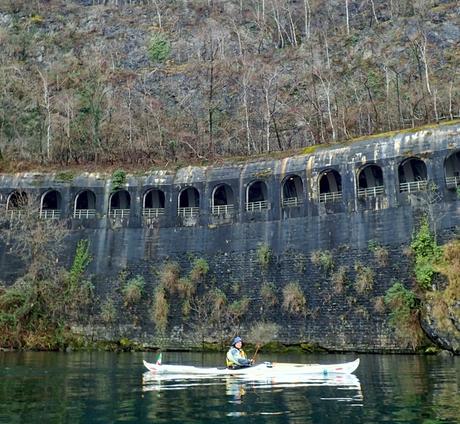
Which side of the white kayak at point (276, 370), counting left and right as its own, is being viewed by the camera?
right

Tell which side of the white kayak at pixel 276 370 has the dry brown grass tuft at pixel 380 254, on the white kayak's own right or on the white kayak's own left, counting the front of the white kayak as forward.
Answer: on the white kayak's own left

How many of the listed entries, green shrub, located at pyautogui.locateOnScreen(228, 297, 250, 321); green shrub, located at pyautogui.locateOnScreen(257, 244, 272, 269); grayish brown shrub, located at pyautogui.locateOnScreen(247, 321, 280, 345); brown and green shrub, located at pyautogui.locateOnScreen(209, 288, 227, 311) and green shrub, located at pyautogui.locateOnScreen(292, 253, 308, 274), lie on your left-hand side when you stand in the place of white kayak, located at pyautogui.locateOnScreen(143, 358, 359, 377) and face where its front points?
5

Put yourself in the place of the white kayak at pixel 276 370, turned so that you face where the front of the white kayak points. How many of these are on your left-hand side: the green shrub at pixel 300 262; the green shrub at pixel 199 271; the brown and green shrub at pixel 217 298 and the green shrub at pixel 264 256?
4

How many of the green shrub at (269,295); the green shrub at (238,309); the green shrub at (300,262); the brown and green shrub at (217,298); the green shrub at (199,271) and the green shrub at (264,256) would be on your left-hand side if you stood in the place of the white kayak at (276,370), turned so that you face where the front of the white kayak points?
6

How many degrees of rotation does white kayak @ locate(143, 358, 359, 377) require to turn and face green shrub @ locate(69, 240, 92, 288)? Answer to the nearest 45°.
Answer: approximately 135° to its left

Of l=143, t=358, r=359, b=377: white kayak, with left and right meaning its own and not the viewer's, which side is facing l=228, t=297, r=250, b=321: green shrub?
left

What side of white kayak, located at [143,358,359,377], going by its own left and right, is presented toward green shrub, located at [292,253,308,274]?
left

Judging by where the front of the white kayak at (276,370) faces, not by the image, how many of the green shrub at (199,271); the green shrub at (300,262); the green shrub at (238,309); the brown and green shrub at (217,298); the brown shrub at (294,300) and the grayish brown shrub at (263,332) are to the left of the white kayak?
6

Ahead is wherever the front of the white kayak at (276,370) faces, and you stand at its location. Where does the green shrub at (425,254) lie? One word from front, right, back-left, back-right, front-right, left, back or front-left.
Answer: front-left

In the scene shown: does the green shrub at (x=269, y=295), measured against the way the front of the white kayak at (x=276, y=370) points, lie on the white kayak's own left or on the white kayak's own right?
on the white kayak's own left

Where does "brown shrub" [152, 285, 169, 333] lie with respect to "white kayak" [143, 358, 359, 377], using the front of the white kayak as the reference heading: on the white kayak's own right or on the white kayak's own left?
on the white kayak's own left

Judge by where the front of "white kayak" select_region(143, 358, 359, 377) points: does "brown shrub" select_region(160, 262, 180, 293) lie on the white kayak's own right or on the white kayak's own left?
on the white kayak's own left

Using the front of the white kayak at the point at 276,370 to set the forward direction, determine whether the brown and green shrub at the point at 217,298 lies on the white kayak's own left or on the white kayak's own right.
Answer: on the white kayak's own left

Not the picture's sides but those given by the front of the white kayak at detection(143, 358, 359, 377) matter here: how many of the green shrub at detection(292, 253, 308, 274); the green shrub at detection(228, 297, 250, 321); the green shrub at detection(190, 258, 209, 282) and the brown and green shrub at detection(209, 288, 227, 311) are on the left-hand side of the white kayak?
4
